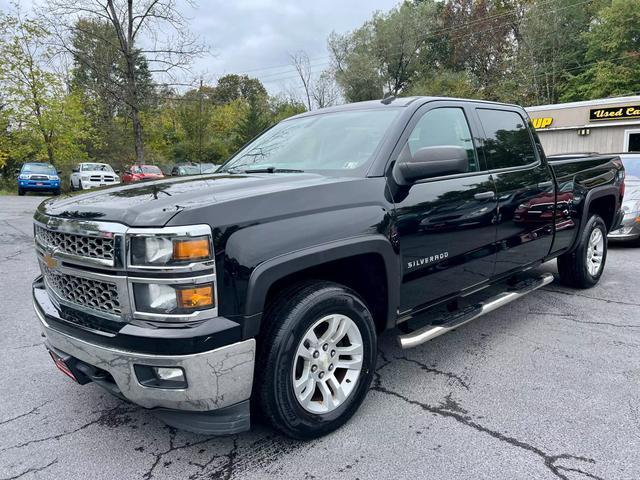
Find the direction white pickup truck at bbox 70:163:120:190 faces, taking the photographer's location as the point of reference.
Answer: facing the viewer and to the right of the viewer

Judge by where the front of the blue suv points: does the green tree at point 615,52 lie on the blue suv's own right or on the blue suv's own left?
on the blue suv's own left

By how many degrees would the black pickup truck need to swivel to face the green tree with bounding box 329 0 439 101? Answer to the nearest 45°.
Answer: approximately 135° to its right

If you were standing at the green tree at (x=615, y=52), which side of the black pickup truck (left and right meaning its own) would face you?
back

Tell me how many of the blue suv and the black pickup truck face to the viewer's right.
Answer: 0

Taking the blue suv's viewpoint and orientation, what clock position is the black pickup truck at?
The black pickup truck is roughly at 12 o'clock from the blue suv.

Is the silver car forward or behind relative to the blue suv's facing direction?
forward

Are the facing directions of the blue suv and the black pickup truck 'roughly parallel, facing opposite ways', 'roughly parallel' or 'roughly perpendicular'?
roughly perpendicular

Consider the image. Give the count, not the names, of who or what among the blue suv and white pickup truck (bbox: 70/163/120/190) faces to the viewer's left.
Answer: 0

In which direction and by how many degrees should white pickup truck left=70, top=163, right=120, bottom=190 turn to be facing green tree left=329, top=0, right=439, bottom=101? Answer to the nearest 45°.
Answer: approximately 90° to its left

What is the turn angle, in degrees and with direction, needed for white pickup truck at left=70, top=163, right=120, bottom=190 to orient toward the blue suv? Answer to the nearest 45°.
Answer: approximately 135° to its right

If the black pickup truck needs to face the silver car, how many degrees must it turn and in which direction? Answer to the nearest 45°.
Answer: approximately 180°

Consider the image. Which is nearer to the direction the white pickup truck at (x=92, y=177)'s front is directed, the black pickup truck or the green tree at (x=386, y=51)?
the black pickup truck

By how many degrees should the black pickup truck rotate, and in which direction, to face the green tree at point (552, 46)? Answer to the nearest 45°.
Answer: approximately 180°
